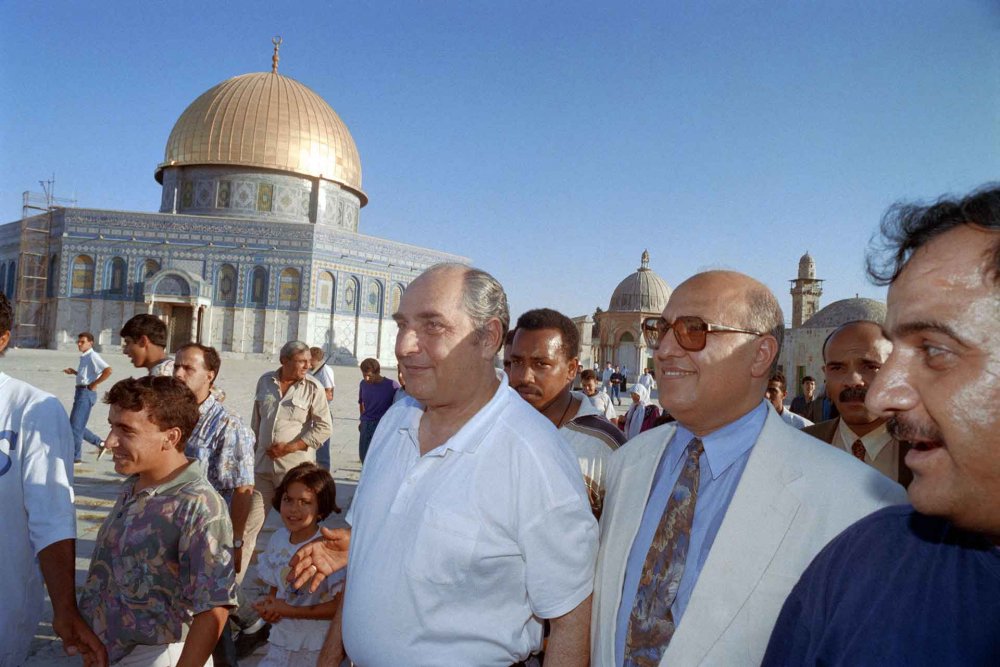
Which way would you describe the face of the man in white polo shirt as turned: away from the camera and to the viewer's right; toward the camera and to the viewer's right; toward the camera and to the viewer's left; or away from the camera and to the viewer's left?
toward the camera and to the viewer's left

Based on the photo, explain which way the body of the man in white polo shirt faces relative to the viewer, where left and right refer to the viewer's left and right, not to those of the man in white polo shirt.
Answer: facing the viewer and to the left of the viewer

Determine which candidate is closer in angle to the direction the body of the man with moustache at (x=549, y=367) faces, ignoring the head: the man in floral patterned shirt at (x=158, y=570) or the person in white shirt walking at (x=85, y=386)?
the man in floral patterned shirt

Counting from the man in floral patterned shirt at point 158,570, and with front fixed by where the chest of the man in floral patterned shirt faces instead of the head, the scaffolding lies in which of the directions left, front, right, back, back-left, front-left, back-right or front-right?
back-right

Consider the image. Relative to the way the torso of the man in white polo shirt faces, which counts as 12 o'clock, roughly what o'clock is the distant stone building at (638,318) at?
The distant stone building is roughly at 5 o'clock from the man in white polo shirt.

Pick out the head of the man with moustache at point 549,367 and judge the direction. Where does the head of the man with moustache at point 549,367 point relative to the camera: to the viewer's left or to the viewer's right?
to the viewer's left

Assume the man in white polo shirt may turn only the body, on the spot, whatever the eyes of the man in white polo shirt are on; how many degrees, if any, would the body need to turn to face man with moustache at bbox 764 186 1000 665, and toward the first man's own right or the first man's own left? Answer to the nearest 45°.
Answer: approximately 90° to the first man's own left

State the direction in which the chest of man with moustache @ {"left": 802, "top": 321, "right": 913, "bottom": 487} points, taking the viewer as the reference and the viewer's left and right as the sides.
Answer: facing the viewer

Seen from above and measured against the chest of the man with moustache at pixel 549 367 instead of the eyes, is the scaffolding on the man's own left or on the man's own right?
on the man's own right

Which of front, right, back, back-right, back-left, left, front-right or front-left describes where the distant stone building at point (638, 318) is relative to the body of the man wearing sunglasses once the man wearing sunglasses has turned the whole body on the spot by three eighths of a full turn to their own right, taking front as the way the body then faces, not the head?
front

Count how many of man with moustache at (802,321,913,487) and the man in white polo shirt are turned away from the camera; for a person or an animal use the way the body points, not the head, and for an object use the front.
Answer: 0

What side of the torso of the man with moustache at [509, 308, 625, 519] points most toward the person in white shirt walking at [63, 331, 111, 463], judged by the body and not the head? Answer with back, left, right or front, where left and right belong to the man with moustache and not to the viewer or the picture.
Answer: right

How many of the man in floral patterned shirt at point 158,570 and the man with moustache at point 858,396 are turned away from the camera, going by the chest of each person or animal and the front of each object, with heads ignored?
0

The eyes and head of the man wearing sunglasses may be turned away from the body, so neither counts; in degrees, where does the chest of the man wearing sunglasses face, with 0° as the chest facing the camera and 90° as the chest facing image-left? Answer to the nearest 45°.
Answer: approximately 45°

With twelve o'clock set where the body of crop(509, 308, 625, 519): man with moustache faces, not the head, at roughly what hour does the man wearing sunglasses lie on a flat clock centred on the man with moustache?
The man wearing sunglasses is roughly at 10 o'clock from the man with moustache.
